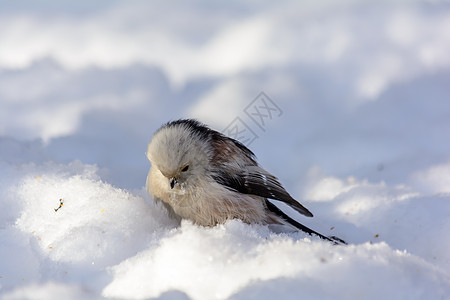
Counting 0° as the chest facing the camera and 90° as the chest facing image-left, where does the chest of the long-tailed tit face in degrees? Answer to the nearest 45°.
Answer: approximately 45°
